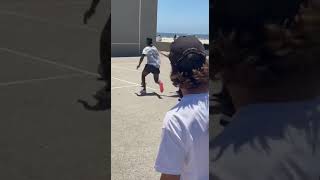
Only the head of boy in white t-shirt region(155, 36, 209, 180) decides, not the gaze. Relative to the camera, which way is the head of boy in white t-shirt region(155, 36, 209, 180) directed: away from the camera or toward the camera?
away from the camera

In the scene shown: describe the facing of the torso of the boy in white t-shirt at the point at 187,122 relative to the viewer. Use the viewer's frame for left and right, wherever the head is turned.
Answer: facing away from the viewer and to the left of the viewer
